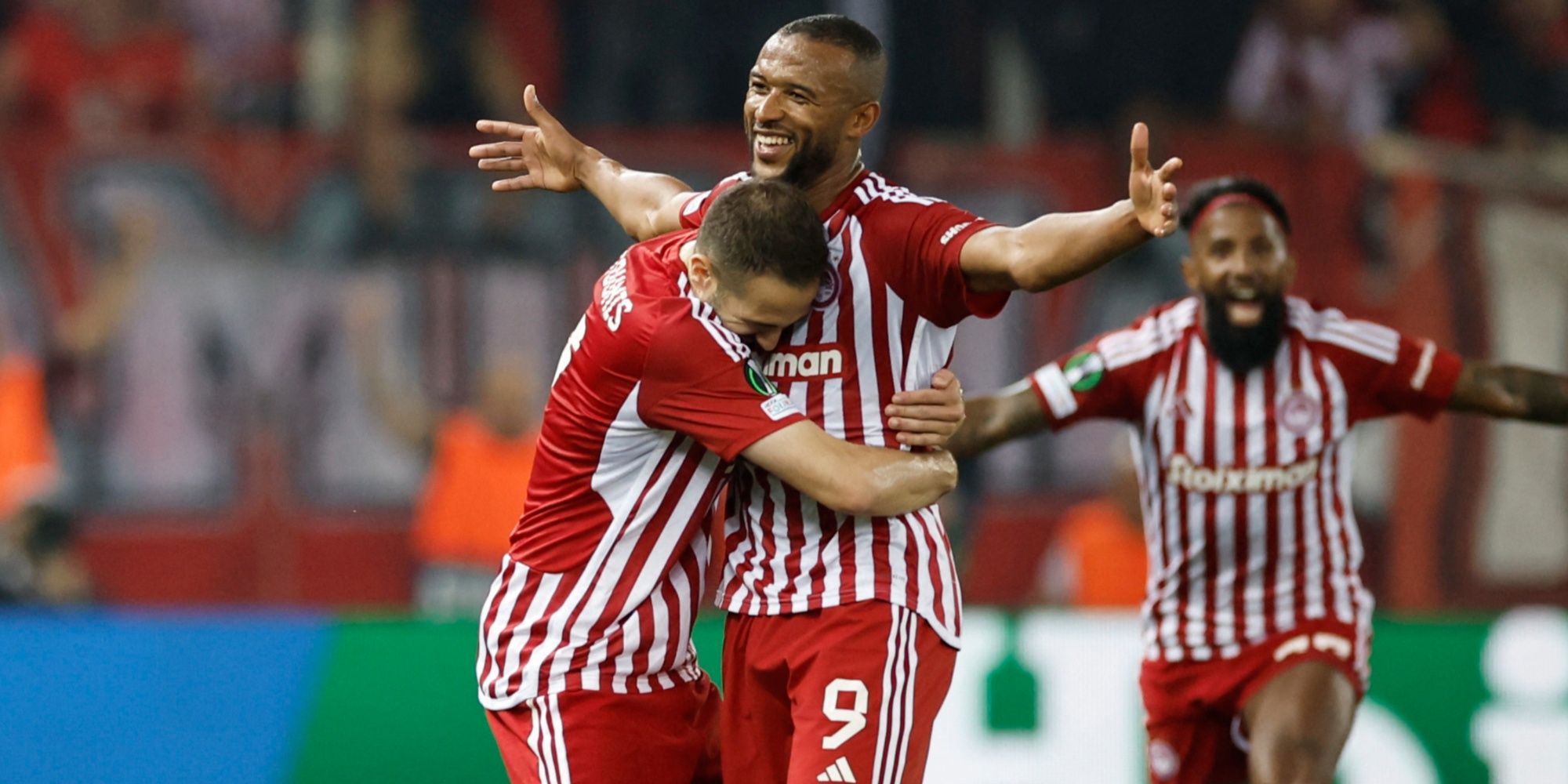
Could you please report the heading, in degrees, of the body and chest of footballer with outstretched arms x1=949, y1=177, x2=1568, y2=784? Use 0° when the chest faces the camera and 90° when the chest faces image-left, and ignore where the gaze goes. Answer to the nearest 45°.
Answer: approximately 0°
